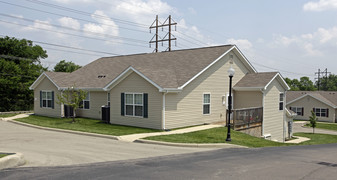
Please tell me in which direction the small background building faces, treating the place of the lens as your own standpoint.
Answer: facing the viewer

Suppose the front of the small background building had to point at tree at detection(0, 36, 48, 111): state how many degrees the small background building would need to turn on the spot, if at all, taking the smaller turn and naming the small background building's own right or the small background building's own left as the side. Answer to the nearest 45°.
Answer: approximately 45° to the small background building's own right
